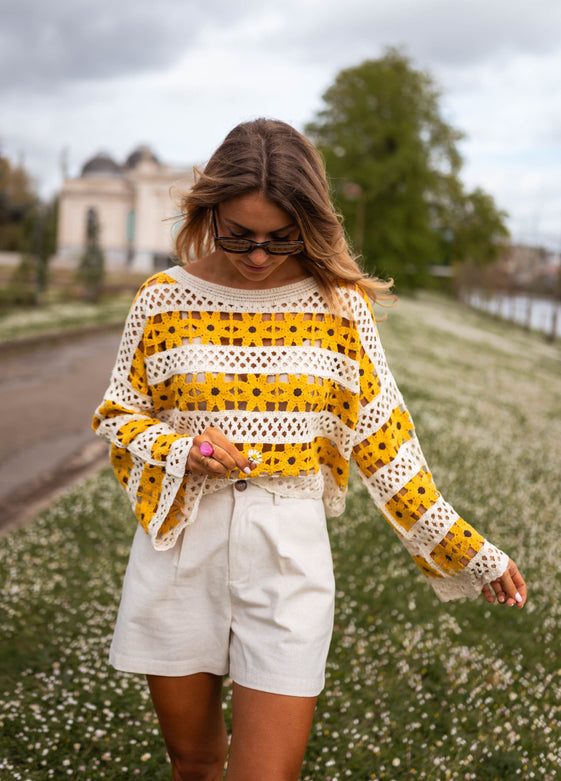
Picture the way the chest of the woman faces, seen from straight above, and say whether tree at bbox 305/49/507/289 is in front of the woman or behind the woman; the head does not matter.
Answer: behind

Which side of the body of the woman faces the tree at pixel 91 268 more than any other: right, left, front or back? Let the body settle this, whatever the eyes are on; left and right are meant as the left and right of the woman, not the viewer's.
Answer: back

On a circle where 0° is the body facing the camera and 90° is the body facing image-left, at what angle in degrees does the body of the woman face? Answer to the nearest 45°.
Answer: approximately 0°
